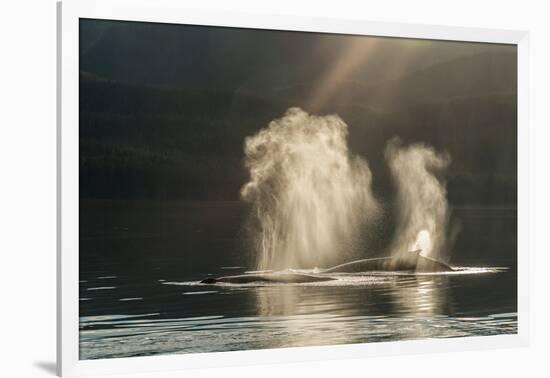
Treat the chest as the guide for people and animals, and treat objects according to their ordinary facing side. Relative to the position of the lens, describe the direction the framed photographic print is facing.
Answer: facing the viewer and to the right of the viewer
